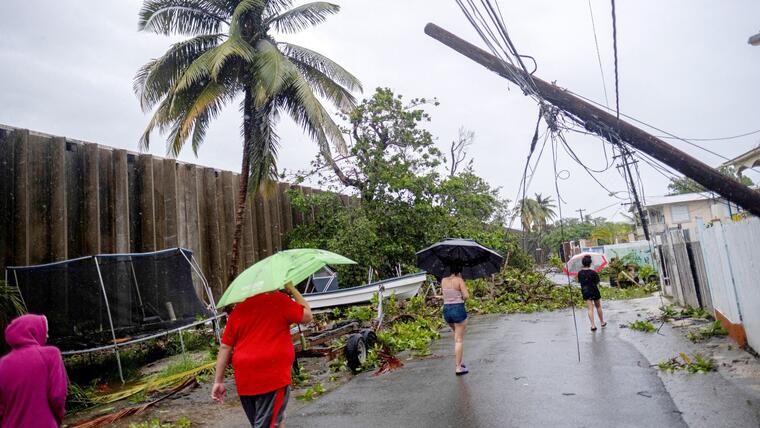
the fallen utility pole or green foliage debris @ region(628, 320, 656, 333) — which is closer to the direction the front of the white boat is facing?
the green foliage debris

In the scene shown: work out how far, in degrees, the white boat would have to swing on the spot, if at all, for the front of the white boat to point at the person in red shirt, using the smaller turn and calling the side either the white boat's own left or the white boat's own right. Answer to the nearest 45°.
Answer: approximately 90° to the white boat's own right

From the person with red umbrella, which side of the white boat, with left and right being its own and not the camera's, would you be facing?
front

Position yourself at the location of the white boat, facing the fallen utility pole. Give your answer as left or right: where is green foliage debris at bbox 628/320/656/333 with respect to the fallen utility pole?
left

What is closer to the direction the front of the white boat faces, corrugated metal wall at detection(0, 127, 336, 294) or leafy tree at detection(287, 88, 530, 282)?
the leafy tree

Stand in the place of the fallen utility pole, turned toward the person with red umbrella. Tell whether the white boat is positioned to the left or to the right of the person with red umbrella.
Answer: left

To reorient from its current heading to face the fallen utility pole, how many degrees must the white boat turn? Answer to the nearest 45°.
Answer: approximately 45° to its right

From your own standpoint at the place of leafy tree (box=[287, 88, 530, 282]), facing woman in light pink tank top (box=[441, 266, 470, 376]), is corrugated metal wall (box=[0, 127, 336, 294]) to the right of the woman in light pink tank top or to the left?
right

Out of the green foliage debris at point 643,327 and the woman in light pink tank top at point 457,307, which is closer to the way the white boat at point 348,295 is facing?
the green foliage debris

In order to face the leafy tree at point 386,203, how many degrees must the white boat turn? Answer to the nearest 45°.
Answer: approximately 90° to its left
